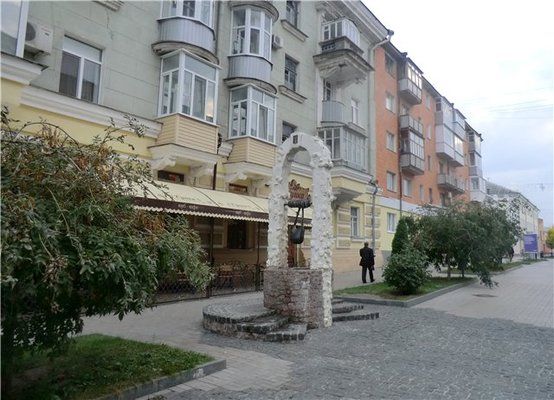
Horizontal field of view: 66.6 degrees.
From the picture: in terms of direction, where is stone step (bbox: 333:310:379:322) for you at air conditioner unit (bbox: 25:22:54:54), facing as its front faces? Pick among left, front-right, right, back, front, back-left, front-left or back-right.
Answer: front

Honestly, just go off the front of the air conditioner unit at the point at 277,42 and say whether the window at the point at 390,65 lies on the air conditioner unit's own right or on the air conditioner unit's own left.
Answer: on the air conditioner unit's own left

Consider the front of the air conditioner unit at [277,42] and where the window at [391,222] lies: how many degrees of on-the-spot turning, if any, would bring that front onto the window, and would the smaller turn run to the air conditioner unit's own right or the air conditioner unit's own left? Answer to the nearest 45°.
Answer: approximately 90° to the air conditioner unit's own left

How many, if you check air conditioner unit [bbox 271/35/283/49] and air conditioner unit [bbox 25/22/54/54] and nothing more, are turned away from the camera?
0

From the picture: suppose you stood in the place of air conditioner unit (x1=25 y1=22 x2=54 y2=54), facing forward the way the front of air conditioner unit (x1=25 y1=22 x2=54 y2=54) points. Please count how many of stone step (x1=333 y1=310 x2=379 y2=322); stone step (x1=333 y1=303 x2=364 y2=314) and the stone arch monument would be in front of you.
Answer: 3

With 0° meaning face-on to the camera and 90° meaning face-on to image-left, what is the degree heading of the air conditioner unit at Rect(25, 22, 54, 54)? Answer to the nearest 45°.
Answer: approximately 315°

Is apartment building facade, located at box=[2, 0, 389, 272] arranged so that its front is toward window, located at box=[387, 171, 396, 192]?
no

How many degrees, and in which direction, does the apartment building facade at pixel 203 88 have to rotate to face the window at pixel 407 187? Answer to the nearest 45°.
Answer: approximately 90° to its left

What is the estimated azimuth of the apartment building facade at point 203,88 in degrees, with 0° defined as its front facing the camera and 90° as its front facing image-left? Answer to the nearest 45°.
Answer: approximately 315°

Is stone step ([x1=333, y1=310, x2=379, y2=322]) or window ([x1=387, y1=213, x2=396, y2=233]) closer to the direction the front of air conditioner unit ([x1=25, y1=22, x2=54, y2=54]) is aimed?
the stone step

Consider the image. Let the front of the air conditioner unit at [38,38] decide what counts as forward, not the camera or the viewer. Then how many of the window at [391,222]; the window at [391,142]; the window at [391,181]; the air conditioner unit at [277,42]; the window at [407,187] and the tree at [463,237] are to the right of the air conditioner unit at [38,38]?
0

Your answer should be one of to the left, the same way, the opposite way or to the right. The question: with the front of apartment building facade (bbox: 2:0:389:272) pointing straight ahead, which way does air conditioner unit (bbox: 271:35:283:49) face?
the same way

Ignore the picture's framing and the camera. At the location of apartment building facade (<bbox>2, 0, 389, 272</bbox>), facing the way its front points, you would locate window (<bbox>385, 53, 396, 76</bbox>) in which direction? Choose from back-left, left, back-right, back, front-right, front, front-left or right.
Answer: left

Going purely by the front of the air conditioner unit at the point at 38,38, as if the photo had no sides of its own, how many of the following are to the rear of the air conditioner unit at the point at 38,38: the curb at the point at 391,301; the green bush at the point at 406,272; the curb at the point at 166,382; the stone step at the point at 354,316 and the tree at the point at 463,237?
0

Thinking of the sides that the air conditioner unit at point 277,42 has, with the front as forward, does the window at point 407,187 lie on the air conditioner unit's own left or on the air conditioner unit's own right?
on the air conditioner unit's own left

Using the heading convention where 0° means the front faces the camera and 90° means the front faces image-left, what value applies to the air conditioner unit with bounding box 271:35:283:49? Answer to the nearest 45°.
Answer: approximately 315°

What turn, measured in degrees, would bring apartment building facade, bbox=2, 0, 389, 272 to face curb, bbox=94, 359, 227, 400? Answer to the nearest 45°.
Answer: approximately 45° to its right
